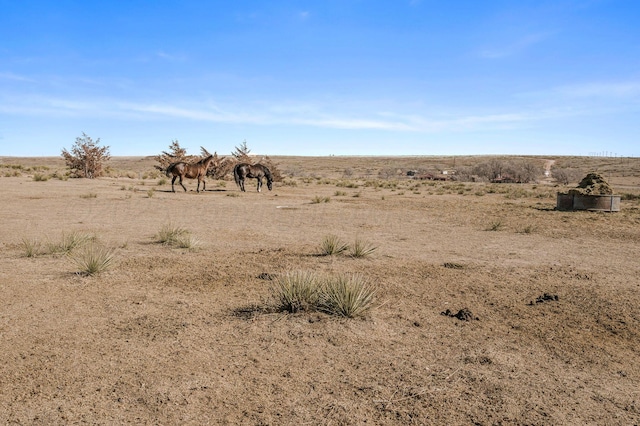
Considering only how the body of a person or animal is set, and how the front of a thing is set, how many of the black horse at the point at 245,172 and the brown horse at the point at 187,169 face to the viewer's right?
2

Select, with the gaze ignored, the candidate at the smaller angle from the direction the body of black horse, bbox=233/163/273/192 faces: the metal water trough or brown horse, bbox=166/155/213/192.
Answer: the metal water trough

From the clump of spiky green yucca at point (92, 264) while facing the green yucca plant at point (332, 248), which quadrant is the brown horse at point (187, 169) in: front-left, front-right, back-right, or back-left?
front-left

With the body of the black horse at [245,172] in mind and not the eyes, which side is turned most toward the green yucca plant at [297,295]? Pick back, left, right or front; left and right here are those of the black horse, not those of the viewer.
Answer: right

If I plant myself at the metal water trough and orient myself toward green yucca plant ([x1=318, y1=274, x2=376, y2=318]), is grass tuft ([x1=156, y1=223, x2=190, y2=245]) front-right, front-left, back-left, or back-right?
front-right

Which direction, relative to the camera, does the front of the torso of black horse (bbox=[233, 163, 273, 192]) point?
to the viewer's right

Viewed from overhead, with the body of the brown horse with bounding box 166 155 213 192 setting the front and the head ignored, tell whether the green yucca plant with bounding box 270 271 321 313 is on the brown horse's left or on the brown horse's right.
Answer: on the brown horse's right

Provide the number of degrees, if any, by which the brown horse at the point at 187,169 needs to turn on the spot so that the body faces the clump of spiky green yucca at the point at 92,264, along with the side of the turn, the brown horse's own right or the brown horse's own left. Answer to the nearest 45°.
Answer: approximately 90° to the brown horse's own right

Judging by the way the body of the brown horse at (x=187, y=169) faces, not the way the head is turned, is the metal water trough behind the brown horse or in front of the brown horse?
in front

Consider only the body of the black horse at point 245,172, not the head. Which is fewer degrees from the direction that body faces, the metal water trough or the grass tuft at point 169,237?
the metal water trough

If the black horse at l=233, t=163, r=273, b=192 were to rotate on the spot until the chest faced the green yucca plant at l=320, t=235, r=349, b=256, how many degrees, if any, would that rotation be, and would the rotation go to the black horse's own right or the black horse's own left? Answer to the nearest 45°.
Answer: approximately 90° to the black horse's own right

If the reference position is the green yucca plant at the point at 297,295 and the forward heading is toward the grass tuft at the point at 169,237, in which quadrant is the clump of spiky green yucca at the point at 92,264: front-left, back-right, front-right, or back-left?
front-left

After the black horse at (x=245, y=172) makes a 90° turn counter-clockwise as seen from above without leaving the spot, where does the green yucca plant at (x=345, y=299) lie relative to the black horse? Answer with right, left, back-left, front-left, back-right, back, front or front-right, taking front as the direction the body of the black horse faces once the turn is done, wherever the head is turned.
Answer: back

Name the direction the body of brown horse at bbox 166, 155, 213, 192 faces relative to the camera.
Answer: to the viewer's right
